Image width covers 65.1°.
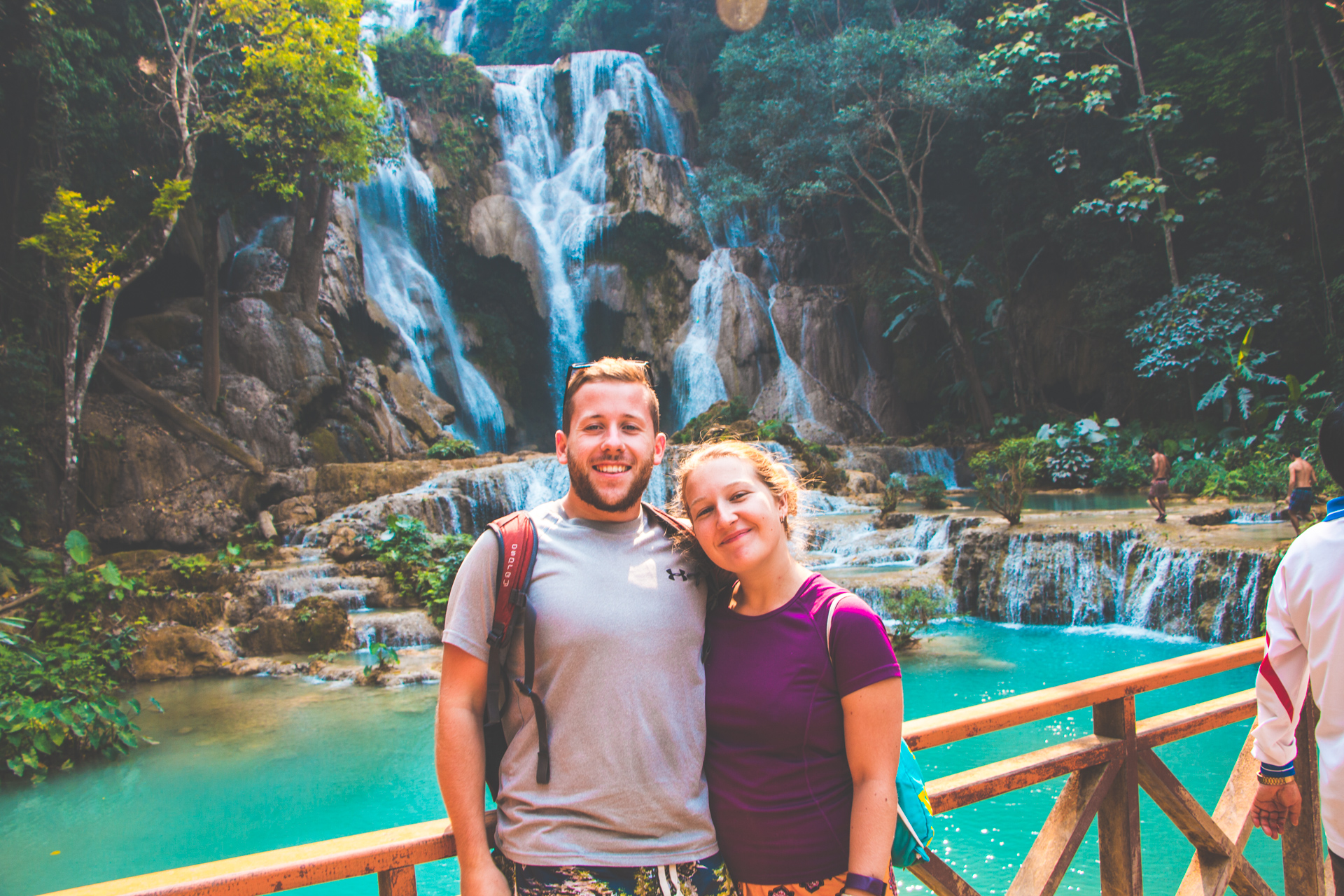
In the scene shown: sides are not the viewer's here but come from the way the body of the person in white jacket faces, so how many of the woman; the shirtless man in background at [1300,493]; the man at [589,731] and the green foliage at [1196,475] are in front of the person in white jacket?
2

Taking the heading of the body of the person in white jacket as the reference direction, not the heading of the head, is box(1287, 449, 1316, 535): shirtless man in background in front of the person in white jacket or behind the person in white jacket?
in front

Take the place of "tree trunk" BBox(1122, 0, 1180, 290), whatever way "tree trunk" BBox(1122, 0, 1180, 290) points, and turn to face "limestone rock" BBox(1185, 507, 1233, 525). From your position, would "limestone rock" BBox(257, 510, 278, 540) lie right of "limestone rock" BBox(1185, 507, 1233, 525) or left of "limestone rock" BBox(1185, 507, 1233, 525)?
right
